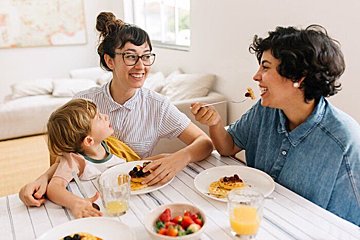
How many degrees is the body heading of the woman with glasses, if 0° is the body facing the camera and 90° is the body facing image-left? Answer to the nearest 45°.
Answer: approximately 0°

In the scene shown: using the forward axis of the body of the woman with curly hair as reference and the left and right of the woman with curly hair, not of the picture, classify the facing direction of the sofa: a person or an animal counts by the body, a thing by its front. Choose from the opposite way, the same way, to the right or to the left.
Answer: to the left

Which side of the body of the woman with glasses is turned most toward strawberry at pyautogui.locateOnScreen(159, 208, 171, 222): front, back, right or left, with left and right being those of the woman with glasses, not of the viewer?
front

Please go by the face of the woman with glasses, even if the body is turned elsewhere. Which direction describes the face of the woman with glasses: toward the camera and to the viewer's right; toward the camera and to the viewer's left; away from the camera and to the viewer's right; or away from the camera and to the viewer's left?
toward the camera and to the viewer's right

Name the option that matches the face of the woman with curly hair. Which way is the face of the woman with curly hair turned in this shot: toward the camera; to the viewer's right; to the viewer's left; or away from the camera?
to the viewer's left

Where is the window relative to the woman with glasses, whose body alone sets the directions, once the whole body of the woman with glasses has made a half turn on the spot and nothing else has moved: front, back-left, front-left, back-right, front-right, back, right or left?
front

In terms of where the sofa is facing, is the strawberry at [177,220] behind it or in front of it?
in front

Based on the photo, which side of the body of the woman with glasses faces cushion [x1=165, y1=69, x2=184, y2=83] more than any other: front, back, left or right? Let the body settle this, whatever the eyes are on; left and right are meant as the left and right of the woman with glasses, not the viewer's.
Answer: back

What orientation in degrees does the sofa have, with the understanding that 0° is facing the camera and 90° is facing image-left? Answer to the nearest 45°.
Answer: approximately 0°

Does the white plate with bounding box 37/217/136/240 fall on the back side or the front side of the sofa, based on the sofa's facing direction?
on the front side

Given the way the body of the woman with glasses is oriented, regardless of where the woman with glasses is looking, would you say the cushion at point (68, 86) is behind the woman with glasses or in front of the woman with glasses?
behind

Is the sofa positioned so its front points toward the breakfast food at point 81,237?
yes

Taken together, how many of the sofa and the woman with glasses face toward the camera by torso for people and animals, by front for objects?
2
